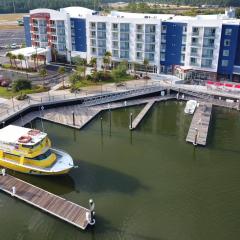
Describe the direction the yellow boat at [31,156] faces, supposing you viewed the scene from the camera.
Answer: facing the viewer and to the right of the viewer
